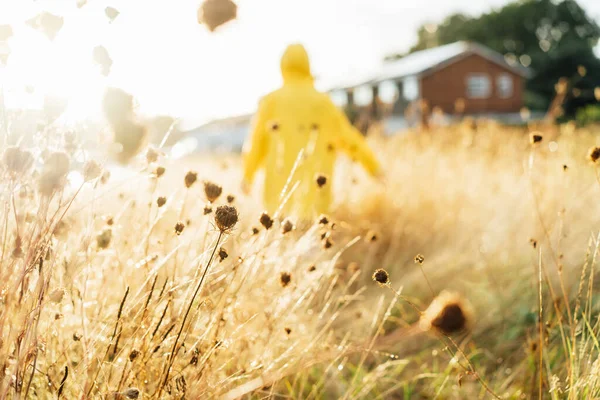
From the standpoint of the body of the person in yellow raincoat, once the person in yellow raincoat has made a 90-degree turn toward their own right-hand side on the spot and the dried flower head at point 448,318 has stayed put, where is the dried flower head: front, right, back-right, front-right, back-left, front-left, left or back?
right

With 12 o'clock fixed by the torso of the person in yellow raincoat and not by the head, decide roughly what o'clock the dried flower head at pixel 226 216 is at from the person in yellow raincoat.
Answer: The dried flower head is roughly at 6 o'clock from the person in yellow raincoat.

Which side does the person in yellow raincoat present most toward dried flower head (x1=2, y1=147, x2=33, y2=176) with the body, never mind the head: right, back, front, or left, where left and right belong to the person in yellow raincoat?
back

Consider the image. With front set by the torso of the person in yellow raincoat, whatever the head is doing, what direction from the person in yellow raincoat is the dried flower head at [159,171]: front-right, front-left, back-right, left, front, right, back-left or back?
back

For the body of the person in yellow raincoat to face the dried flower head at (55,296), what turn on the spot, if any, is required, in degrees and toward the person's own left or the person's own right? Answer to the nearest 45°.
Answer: approximately 180°

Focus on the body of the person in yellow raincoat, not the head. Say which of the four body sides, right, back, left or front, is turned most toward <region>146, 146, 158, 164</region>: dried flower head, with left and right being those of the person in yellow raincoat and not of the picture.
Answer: back

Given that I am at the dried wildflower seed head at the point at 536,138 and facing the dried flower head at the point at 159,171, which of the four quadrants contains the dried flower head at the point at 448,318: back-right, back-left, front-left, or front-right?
front-left

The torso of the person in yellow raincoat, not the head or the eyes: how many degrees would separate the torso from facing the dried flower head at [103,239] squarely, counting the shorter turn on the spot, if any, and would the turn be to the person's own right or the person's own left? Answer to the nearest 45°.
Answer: approximately 180°

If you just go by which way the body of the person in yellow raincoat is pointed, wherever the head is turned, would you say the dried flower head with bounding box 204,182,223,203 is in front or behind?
behind

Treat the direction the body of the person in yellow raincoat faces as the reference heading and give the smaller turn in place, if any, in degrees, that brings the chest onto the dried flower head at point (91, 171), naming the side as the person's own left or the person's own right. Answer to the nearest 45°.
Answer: approximately 180°

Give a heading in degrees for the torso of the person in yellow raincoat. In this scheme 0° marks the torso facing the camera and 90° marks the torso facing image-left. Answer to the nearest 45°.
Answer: approximately 180°

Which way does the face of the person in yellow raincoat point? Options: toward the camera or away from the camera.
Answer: away from the camera
